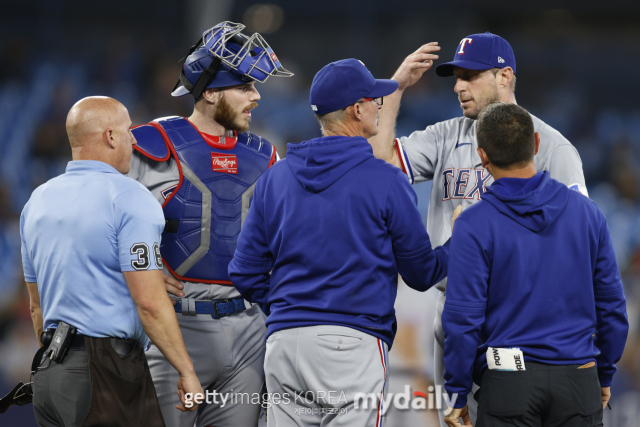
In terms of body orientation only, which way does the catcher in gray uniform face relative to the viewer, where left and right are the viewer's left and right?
facing the viewer and to the right of the viewer

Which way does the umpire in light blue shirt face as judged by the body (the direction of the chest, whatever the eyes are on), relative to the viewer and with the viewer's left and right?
facing away from the viewer and to the right of the viewer

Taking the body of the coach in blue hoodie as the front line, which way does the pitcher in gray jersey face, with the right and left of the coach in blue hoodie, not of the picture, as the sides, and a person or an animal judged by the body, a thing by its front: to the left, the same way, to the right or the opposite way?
the opposite way

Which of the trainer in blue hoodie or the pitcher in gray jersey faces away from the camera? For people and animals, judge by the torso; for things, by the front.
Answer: the trainer in blue hoodie

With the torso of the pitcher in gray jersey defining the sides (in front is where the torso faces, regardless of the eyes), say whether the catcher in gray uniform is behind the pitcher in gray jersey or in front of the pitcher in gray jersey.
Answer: in front

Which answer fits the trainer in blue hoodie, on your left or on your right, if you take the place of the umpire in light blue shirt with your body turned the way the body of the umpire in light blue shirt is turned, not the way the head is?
on your right

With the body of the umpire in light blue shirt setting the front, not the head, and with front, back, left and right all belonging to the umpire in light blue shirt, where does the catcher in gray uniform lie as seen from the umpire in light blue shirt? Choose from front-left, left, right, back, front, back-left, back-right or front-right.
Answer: front

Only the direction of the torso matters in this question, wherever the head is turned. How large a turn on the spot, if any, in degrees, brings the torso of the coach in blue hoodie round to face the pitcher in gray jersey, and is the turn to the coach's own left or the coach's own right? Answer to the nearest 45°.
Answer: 0° — they already face them

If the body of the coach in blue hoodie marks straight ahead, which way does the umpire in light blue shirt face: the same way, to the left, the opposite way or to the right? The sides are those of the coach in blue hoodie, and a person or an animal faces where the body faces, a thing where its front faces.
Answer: the same way

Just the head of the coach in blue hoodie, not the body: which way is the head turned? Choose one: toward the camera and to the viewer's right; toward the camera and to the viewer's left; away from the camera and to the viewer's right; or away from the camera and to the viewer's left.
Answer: away from the camera and to the viewer's right

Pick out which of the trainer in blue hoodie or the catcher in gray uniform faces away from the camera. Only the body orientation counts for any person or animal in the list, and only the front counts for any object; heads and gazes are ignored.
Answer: the trainer in blue hoodie

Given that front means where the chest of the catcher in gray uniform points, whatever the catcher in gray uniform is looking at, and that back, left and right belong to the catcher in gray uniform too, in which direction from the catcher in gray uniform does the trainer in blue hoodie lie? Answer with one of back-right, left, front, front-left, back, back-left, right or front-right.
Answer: front

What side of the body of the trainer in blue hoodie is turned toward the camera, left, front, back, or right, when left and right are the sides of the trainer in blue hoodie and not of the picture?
back

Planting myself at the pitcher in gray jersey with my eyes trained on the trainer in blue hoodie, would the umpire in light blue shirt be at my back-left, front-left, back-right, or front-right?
front-right

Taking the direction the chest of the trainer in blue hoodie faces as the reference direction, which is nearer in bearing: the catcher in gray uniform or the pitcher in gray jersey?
the pitcher in gray jersey

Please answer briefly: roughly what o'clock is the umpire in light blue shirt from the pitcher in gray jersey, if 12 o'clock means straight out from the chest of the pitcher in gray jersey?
The umpire in light blue shirt is roughly at 12 o'clock from the pitcher in gray jersey.

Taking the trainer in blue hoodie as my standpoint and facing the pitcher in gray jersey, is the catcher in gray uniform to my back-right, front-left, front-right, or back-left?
front-left

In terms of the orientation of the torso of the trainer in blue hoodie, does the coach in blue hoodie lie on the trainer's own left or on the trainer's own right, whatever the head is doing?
on the trainer's own left

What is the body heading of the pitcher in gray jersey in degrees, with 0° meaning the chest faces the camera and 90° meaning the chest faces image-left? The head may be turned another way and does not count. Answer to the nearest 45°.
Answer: approximately 45°
